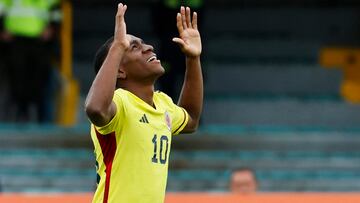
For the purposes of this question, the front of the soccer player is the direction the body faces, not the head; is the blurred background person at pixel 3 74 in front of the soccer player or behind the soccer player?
behind

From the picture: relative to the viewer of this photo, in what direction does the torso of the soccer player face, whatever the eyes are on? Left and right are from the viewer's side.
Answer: facing the viewer and to the right of the viewer
